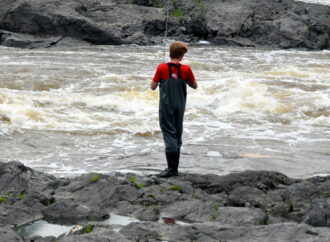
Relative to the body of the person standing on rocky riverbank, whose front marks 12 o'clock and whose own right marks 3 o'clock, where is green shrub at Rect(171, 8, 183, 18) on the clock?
The green shrub is roughly at 12 o'clock from the person standing on rocky riverbank.

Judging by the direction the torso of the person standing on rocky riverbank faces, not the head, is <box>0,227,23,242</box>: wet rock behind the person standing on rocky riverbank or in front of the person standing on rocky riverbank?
behind

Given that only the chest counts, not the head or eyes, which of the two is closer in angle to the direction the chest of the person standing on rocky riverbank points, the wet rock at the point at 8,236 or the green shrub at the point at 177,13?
the green shrub

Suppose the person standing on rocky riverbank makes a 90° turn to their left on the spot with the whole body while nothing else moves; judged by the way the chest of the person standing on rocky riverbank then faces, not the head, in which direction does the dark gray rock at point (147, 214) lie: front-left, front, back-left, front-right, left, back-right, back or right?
left

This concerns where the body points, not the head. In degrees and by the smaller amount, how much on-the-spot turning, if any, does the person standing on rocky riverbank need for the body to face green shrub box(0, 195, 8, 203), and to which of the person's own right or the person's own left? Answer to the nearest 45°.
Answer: approximately 135° to the person's own left

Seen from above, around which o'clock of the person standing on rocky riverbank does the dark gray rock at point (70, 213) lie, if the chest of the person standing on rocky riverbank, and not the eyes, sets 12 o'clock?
The dark gray rock is roughly at 7 o'clock from the person standing on rocky riverbank.

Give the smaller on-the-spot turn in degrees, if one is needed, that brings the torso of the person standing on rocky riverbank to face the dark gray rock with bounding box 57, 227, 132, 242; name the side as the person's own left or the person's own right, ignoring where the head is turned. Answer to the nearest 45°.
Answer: approximately 180°

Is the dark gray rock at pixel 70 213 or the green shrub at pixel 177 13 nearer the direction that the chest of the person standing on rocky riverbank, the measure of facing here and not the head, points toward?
the green shrub

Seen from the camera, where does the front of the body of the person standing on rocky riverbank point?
away from the camera

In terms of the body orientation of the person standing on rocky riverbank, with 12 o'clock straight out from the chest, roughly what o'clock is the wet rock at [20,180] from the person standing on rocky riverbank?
The wet rock is roughly at 8 o'clock from the person standing on rocky riverbank.
